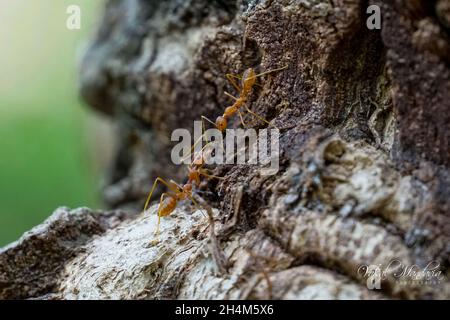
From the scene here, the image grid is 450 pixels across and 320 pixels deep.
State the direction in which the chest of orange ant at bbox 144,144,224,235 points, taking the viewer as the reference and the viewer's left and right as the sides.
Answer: facing away from the viewer and to the right of the viewer
